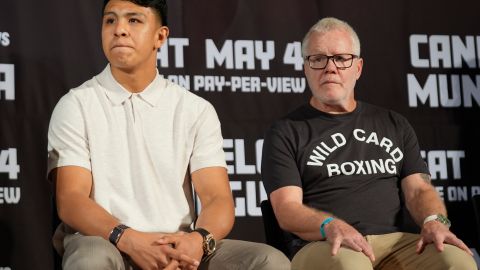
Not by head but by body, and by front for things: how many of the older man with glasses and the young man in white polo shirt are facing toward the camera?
2

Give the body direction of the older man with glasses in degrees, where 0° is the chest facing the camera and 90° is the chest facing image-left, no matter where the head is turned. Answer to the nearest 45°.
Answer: approximately 0°

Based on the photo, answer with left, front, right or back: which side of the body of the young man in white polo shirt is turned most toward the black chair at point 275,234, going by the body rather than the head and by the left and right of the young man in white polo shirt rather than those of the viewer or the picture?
left

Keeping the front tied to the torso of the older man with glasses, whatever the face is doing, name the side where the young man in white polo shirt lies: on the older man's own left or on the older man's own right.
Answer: on the older man's own right

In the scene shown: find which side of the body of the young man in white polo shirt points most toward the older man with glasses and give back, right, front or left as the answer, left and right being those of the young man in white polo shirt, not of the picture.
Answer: left
